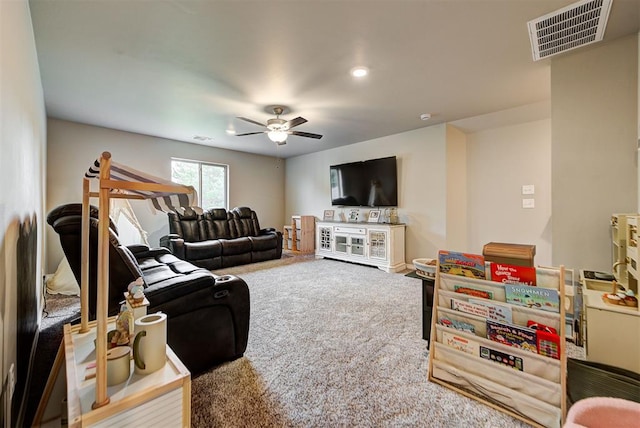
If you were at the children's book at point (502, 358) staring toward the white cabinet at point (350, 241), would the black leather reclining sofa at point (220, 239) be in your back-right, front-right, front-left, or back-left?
front-left

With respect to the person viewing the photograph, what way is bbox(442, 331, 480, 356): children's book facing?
facing the viewer and to the left of the viewer

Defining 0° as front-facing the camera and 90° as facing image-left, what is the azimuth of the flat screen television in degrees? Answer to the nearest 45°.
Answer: approximately 45°

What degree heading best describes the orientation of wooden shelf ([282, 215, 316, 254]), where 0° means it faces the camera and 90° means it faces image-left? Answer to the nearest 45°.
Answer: approximately 45°

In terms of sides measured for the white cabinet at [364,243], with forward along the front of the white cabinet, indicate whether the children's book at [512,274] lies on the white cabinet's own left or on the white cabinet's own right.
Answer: on the white cabinet's own left

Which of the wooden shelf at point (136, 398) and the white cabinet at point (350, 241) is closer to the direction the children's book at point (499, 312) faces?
the wooden shelf

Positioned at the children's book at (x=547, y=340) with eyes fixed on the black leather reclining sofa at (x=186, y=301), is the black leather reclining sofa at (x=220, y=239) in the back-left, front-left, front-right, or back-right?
front-right

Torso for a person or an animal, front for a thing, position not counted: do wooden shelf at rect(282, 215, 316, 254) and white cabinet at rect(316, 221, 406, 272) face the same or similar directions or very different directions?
same or similar directions

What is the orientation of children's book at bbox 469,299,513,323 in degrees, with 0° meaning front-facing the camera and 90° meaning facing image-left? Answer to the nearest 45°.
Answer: approximately 45°

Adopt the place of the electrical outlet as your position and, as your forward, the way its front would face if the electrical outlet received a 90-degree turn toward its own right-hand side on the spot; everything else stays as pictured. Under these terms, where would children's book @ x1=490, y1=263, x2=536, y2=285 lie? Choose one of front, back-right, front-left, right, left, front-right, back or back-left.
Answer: front-left

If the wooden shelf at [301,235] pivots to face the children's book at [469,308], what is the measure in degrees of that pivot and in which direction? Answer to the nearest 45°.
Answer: approximately 45° to its left
